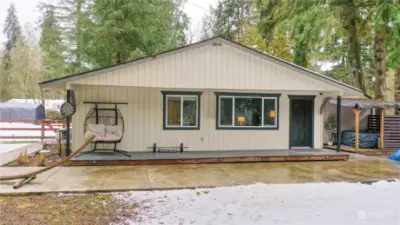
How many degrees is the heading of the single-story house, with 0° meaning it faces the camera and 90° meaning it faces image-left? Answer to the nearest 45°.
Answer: approximately 0°

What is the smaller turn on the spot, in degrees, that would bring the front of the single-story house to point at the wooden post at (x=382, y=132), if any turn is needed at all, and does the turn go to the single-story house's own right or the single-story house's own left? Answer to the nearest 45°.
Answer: approximately 90° to the single-story house's own left

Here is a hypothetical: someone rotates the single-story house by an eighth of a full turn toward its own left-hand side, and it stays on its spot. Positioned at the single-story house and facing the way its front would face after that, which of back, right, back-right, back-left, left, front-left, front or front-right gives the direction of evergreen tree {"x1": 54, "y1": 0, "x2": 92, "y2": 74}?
back

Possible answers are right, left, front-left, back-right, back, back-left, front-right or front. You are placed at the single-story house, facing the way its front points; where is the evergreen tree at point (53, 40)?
back-right

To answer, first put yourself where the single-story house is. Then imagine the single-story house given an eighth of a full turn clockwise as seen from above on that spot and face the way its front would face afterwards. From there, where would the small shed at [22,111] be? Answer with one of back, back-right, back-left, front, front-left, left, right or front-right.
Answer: right

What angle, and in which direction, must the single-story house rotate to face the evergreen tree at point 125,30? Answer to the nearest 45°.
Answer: approximately 135° to its right

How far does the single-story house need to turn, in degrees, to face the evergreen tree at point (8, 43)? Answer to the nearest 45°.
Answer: approximately 135° to its right

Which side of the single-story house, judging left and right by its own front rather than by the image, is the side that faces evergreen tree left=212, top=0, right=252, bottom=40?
back
